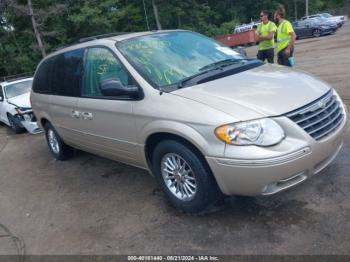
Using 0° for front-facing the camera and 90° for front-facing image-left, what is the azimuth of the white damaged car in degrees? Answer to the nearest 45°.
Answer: approximately 315°

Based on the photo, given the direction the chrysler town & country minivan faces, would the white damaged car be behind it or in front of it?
behind

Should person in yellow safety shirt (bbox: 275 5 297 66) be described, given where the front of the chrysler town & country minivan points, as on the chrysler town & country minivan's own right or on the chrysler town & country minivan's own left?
on the chrysler town & country minivan's own left

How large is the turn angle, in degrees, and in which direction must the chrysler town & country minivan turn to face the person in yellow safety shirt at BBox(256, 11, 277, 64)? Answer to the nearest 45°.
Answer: approximately 135° to its left

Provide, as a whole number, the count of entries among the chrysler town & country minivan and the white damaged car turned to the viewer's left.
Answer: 0

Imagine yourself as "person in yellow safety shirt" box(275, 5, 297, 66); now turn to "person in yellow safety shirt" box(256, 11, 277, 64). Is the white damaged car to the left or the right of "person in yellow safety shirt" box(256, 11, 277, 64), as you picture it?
left

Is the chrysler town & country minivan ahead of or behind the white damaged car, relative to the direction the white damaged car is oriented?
ahead

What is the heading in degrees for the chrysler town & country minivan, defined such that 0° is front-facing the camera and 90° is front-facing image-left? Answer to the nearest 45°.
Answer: approximately 315°
